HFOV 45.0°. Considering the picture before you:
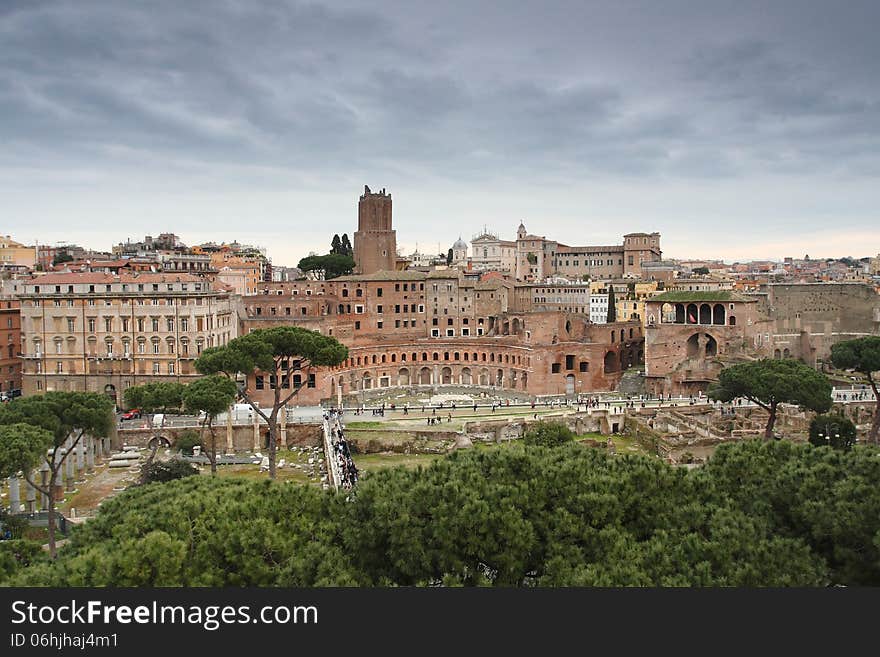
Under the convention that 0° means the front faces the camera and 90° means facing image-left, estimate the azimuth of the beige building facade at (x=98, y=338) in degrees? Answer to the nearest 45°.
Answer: approximately 0°

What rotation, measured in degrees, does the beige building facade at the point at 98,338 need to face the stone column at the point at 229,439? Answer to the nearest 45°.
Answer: approximately 45° to its left

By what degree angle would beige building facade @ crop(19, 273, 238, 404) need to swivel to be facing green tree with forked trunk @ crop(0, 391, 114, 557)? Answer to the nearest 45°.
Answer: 0° — it already faces it

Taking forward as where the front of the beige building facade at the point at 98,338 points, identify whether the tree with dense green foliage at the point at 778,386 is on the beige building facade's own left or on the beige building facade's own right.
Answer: on the beige building facade's own left

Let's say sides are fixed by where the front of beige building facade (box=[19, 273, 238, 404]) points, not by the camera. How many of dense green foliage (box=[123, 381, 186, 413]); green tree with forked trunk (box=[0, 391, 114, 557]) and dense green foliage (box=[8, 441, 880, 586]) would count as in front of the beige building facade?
3

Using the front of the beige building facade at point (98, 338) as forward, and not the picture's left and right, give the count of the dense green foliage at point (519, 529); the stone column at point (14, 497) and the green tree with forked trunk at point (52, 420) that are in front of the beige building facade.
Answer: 3

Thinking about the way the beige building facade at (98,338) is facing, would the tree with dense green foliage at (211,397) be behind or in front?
in front

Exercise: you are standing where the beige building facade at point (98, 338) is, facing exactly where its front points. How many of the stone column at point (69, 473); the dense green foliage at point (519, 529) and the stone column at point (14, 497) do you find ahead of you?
3

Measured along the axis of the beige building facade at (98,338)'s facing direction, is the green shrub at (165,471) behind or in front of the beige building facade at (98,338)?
in front

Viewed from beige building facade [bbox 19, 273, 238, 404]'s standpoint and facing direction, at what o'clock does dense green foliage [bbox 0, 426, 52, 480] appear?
The dense green foliage is roughly at 12 o'clock from the beige building facade.

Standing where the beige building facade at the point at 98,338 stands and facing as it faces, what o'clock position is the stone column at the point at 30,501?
The stone column is roughly at 12 o'clock from the beige building facade.

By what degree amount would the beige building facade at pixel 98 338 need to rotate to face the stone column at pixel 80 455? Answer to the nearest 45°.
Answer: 0° — it already faces it

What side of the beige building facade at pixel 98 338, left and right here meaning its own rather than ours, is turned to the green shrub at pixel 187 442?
front
